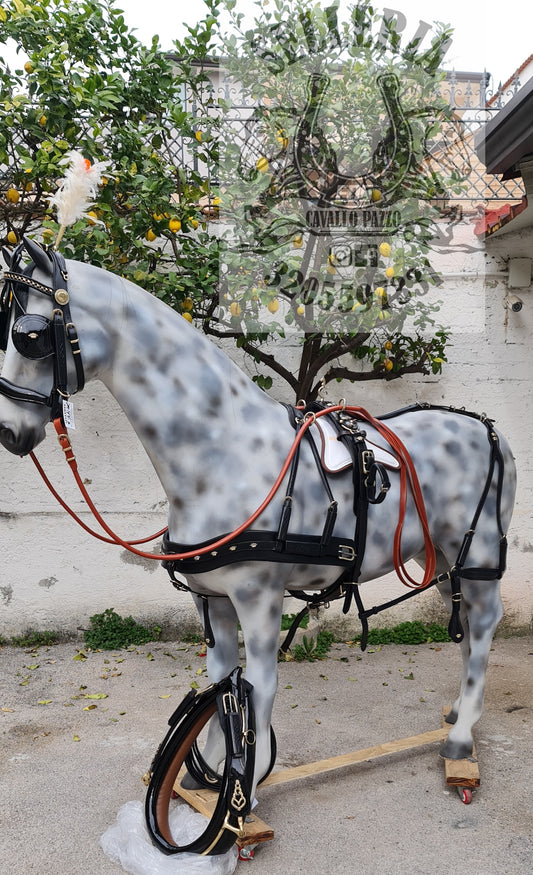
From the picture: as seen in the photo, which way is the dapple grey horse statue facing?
to the viewer's left

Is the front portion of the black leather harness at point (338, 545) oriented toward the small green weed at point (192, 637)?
no

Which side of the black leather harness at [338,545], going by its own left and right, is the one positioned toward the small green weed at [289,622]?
right

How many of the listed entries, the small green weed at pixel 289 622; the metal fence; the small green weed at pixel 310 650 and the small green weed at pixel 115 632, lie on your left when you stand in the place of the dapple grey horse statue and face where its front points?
0

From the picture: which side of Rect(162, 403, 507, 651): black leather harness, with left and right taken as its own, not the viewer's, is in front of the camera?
left
